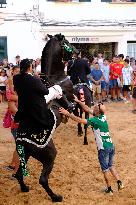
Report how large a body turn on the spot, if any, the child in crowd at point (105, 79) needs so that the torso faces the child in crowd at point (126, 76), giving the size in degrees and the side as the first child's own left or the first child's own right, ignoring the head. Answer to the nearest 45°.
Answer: approximately 90° to the first child's own left

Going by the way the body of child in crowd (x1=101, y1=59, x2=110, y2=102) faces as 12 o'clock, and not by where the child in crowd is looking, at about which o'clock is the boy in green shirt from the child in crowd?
The boy in green shirt is roughly at 12 o'clock from the child in crowd.

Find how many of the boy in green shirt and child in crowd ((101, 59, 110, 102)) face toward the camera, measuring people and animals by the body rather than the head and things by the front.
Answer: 1

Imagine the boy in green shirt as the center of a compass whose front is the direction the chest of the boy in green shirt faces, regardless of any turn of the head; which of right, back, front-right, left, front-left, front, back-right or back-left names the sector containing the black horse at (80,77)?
front-right

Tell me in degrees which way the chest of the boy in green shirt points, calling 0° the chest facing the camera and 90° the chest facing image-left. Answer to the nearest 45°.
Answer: approximately 135°

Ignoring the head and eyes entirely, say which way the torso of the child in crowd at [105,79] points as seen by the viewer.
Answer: toward the camera

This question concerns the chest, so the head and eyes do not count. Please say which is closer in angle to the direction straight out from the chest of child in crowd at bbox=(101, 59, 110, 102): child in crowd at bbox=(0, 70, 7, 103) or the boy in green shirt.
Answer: the boy in green shirt

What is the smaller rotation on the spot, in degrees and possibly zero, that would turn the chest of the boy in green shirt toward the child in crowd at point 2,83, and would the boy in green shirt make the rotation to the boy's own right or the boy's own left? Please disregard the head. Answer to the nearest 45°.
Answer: approximately 45° to the boy's own right

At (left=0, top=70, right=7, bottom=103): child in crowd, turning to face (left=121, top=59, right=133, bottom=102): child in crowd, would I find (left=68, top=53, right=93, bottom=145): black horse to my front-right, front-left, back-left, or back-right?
front-right

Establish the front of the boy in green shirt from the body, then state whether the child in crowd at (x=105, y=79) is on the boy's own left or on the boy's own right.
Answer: on the boy's own right

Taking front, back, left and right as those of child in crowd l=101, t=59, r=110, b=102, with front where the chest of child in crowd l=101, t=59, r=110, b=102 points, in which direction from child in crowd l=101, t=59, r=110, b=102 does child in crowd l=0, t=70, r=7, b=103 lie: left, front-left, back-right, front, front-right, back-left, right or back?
right

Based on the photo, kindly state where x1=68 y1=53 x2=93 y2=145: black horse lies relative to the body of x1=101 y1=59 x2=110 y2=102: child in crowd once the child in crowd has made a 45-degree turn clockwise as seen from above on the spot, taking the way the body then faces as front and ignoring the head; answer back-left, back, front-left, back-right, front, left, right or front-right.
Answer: front-left
